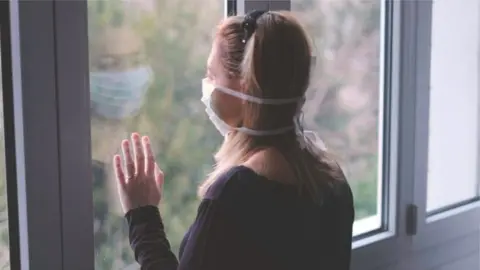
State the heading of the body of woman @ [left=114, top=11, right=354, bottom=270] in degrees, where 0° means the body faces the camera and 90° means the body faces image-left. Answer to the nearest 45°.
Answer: approximately 135°

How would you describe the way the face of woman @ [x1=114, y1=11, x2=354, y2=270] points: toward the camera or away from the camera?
away from the camera
